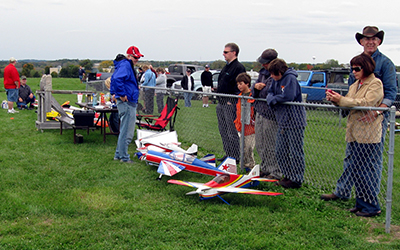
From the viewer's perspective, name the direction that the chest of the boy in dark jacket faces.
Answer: to the viewer's left

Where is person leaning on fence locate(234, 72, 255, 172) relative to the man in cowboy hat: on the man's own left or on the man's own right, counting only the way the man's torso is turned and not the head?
on the man's own right

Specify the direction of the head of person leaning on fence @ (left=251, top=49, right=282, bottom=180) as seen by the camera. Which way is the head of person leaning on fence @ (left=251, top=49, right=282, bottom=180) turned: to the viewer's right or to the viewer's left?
to the viewer's left

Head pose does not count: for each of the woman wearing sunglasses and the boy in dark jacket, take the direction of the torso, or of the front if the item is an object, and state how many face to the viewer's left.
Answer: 2

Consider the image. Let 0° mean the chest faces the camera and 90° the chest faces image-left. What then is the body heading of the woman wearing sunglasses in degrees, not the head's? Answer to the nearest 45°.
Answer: approximately 90°

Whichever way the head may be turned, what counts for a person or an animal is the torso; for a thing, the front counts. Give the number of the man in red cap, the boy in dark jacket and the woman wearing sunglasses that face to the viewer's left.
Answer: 2

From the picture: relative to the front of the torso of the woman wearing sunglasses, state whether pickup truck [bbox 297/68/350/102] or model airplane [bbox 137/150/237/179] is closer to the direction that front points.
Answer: the model airplane
